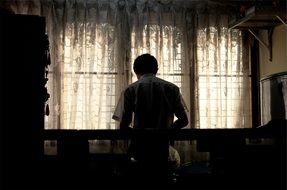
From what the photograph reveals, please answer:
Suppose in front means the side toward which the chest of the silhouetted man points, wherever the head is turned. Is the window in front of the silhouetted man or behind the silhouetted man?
in front

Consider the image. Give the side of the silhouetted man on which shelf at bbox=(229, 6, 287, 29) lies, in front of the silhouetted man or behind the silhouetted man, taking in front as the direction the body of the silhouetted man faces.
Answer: in front

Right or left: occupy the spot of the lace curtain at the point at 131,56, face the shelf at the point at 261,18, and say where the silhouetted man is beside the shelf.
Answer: right

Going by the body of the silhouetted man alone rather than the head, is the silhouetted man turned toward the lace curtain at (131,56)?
yes

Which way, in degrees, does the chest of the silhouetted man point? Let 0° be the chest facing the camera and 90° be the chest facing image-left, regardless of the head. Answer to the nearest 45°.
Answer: approximately 180°

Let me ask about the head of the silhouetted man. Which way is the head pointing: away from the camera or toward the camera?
away from the camera
